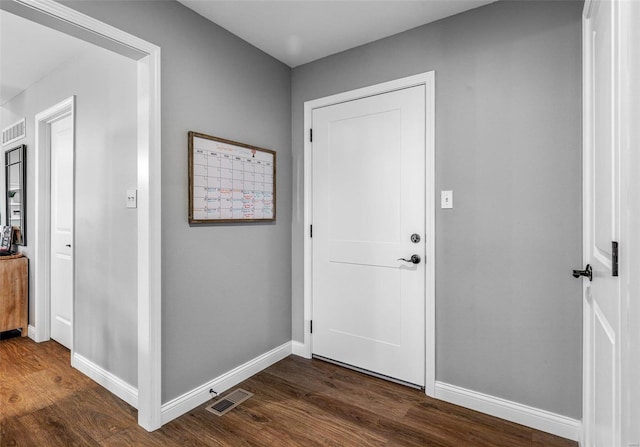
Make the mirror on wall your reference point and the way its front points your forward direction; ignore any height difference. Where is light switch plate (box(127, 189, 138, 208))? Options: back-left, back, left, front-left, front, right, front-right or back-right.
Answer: front-left

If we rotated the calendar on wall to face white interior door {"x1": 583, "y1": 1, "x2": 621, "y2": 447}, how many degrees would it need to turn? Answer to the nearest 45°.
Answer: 0° — it already faces it

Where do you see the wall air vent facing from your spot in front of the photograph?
facing the viewer and to the left of the viewer

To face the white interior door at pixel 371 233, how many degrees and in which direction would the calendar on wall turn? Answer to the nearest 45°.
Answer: approximately 45° to its left

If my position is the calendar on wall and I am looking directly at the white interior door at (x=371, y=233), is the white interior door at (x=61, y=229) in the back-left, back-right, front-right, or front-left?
back-left

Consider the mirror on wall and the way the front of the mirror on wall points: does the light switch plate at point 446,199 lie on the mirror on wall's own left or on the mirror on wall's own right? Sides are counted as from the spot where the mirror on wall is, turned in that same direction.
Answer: on the mirror on wall's own left

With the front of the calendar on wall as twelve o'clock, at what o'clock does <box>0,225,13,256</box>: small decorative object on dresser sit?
The small decorative object on dresser is roughly at 6 o'clock from the calendar on wall.

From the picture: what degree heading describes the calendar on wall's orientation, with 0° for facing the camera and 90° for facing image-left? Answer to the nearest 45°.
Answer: approximately 315°

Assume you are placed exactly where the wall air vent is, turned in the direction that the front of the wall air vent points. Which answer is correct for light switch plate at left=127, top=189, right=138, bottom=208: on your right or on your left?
on your left

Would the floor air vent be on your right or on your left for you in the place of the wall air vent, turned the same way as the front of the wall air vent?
on your left
